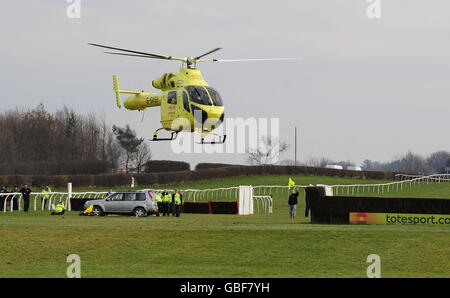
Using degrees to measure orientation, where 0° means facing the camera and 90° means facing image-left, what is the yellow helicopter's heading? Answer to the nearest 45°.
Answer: approximately 315°

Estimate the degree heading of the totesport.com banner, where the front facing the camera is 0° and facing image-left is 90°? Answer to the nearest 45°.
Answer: approximately 0°

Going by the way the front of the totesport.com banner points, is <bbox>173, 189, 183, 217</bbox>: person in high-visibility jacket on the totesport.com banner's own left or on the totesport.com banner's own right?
on the totesport.com banner's own right

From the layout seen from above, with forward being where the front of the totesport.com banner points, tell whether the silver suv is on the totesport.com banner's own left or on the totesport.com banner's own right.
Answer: on the totesport.com banner's own right

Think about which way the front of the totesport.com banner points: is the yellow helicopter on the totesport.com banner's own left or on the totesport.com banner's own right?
on the totesport.com banner's own right
